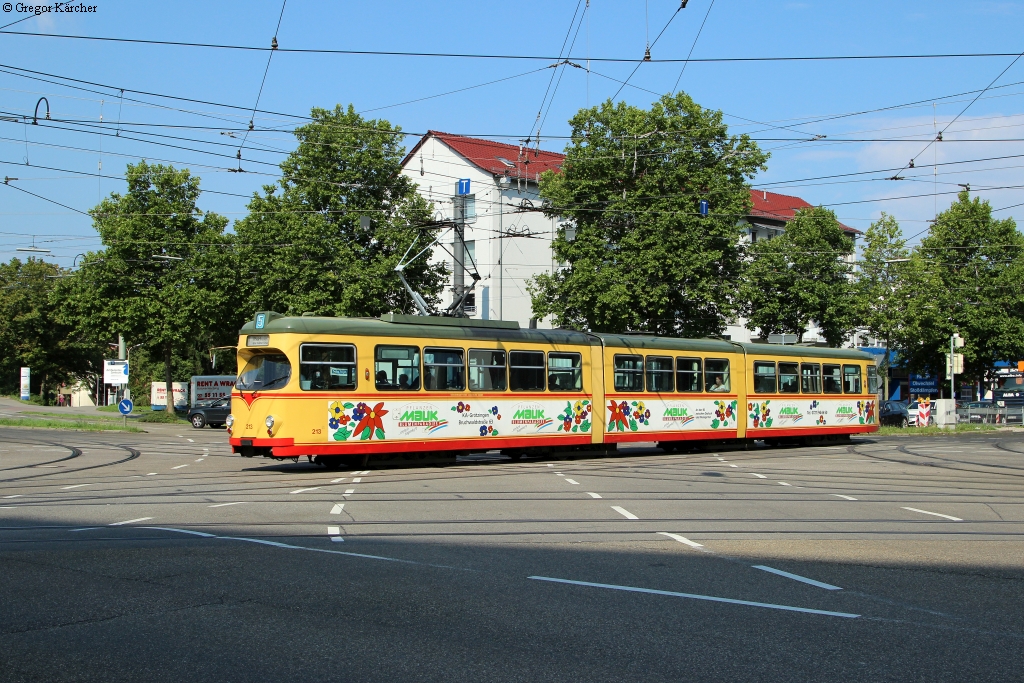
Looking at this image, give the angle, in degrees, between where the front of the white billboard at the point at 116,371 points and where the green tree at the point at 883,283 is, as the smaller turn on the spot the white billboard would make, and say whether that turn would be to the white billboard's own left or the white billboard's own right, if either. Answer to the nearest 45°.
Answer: approximately 90° to the white billboard's own left

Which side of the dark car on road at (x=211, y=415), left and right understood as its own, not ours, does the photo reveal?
left

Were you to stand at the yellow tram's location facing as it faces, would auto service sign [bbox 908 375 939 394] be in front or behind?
behind

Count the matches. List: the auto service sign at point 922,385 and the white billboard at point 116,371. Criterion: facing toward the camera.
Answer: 2

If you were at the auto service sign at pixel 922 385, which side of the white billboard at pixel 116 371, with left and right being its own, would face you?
left

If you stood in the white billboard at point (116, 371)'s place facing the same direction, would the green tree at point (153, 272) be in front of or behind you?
behind

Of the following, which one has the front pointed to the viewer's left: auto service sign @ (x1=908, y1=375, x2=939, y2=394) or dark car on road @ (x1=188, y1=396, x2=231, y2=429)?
the dark car on road

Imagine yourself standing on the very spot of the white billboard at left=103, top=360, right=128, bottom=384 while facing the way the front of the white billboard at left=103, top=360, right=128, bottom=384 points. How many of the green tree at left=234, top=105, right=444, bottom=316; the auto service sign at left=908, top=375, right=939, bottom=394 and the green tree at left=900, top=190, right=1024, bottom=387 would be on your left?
3

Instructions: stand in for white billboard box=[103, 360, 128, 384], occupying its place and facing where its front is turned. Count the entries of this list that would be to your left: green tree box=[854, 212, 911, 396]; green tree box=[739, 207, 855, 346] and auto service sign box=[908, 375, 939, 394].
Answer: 3

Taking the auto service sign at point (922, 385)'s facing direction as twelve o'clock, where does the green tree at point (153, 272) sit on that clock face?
The green tree is roughly at 2 o'clock from the auto service sign.

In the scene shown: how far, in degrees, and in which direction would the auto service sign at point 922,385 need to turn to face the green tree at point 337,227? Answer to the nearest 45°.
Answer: approximately 45° to its right

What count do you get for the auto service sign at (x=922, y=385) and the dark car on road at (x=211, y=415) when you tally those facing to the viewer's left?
1
